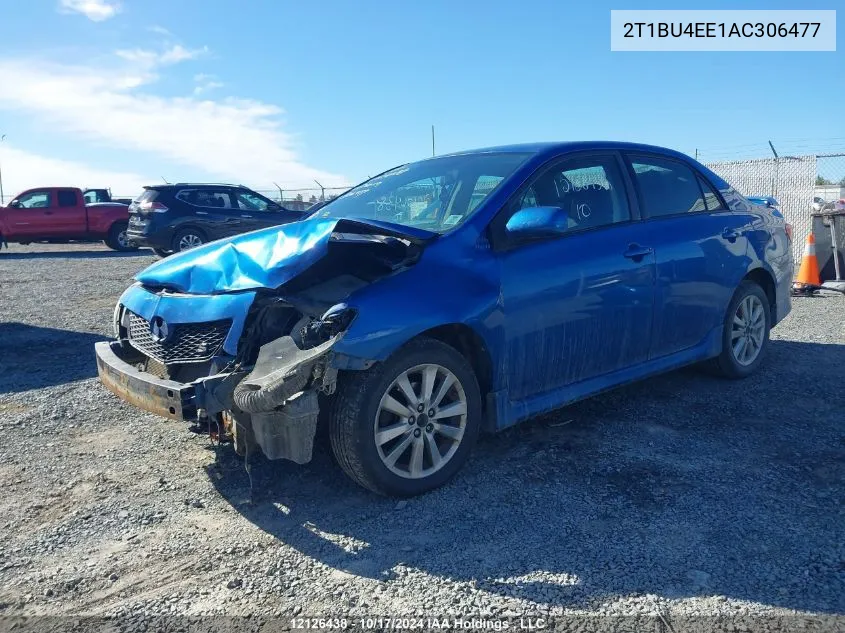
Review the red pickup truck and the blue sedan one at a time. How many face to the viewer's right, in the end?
0

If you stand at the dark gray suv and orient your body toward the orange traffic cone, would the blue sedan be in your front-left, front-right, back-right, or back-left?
front-right

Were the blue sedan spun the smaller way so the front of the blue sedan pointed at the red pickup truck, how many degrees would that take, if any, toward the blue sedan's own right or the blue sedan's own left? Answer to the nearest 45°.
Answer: approximately 90° to the blue sedan's own right

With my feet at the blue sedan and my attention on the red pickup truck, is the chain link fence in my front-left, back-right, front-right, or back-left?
front-right

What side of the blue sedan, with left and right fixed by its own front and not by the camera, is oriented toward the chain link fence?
back

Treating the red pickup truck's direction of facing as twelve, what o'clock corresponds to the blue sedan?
The blue sedan is roughly at 9 o'clock from the red pickup truck.

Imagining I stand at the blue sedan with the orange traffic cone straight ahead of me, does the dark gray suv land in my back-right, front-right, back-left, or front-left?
front-left

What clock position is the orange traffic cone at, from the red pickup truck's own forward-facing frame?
The orange traffic cone is roughly at 8 o'clock from the red pickup truck.

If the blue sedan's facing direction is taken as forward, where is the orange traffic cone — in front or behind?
behind

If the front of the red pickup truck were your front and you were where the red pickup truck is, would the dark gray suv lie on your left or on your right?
on your left

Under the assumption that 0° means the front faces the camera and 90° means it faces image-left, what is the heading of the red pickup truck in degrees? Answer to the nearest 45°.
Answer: approximately 90°

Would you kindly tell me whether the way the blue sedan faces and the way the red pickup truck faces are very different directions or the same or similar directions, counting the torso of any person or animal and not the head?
same or similar directions
